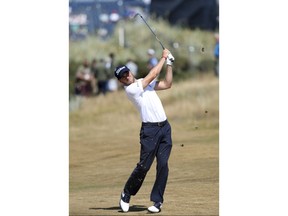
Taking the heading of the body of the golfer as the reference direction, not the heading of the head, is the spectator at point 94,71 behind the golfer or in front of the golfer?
behind

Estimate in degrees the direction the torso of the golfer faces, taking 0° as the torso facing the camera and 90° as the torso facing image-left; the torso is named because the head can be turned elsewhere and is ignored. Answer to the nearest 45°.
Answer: approximately 0°

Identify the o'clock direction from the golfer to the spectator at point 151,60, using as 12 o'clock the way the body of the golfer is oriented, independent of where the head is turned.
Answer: The spectator is roughly at 6 o'clock from the golfer.

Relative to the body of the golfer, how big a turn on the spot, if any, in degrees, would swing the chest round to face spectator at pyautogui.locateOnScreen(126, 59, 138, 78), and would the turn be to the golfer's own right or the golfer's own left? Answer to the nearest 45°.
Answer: approximately 180°

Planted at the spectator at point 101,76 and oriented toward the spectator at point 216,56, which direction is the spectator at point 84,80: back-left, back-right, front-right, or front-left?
back-right

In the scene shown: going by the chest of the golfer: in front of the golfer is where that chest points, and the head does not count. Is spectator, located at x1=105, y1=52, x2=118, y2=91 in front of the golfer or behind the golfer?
behind
